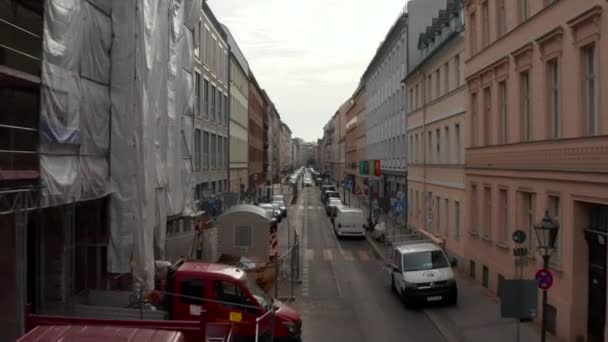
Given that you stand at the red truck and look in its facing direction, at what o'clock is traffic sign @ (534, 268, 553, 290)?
The traffic sign is roughly at 1 o'clock from the red truck.

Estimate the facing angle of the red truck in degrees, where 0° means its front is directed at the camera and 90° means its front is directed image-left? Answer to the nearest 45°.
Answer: approximately 270°

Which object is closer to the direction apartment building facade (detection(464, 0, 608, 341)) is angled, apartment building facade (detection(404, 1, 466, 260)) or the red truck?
the red truck

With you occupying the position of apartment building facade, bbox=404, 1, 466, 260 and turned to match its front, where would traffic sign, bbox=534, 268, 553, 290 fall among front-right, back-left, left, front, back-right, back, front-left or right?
left

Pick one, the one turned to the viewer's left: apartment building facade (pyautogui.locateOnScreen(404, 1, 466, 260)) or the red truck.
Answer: the apartment building facade

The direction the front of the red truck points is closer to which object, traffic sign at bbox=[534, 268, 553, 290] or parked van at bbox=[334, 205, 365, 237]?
the traffic sign

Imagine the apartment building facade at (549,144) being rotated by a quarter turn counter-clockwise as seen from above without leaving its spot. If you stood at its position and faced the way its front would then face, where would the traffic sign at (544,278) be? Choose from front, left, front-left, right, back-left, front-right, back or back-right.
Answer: front-right

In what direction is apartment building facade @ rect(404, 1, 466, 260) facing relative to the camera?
to the viewer's left

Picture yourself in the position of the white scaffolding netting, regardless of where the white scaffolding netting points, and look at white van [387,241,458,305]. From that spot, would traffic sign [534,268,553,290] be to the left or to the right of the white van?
right

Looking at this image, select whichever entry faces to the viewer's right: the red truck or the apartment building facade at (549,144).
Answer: the red truck

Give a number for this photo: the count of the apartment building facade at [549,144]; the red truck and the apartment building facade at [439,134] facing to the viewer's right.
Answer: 1

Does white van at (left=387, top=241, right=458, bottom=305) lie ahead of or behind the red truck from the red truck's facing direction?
ahead

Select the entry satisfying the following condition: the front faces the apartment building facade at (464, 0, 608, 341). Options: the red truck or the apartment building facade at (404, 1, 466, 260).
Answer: the red truck

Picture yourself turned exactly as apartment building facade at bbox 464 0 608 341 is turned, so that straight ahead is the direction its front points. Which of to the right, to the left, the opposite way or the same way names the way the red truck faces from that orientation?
the opposite way
